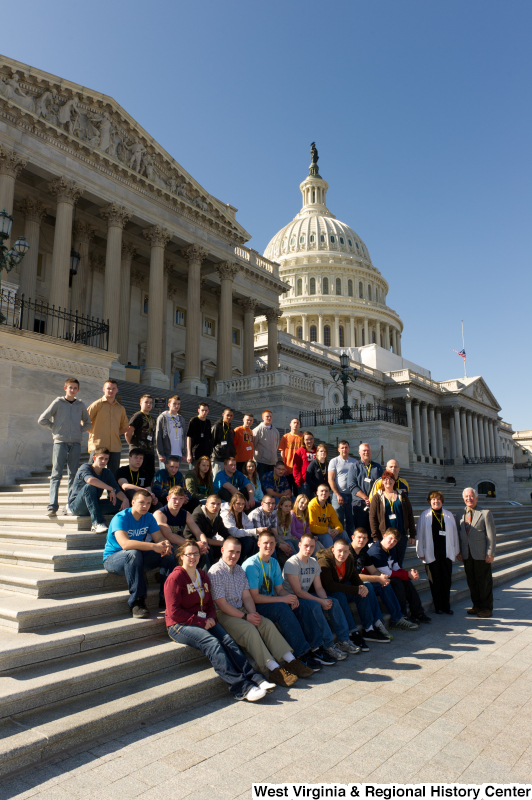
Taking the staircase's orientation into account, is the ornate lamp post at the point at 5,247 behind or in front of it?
behind

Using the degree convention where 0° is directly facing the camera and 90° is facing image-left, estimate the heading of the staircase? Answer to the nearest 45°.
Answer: approximately 315°

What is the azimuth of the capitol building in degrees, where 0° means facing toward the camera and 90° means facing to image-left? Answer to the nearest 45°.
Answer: approximately 315°

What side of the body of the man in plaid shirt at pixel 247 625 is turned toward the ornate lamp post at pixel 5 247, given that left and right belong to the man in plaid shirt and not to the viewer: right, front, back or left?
back

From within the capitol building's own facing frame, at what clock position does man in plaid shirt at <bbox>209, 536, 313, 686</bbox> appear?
The man in plaid shirt is roughly at 1 o'clock from the capitol building.
